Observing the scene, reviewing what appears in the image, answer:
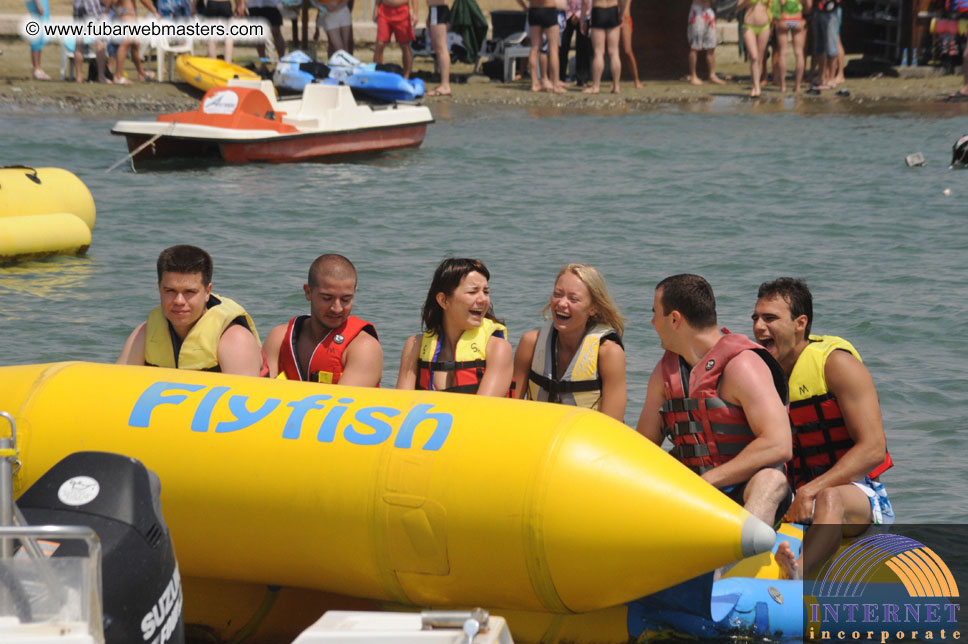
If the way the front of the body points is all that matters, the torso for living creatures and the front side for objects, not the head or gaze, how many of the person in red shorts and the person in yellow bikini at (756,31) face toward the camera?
2

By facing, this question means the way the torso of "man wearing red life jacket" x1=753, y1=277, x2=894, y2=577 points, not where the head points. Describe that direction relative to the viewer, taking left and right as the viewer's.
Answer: facing the viewer and to the left of the viewer

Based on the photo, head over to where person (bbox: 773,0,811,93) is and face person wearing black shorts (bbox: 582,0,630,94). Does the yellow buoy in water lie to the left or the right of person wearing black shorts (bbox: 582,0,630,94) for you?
left

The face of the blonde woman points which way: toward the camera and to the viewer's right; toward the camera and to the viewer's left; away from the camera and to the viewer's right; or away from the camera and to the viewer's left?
toward the camera and to the viewer's left

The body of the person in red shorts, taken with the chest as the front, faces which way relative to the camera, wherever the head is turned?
toward the camera

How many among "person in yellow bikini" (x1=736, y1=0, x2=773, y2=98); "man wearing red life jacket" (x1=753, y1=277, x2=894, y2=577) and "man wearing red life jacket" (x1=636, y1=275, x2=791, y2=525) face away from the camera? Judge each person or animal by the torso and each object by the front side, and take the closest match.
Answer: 0

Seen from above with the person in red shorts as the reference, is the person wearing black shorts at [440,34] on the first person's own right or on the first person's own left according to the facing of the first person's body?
on the first person's own left

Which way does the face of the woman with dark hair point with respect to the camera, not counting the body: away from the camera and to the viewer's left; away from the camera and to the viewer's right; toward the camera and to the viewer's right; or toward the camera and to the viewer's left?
toward the camera and to the viewer's right

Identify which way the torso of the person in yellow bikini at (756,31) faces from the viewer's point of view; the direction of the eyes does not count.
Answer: toward the camera

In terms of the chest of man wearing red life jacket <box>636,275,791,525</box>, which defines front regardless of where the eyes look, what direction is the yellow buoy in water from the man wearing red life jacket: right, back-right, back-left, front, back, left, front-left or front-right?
right

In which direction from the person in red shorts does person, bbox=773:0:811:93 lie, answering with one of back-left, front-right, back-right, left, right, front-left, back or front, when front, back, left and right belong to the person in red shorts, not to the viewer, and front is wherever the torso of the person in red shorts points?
left

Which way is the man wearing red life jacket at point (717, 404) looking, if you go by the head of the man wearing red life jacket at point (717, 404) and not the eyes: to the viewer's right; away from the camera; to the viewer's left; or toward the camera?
to the viewer's left
